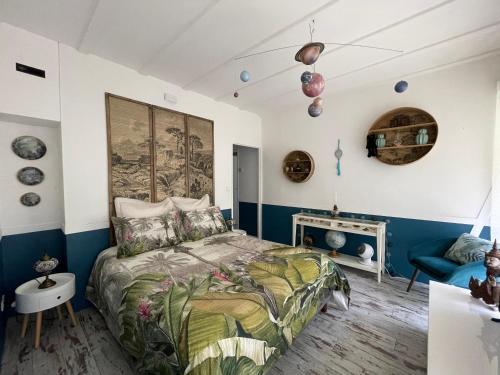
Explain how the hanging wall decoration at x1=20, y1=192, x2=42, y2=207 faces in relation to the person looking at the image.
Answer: facing the viewer

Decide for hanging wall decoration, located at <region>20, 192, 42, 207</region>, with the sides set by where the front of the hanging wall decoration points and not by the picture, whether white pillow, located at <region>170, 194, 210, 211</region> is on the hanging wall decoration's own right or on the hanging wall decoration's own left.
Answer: on the hanging wall decoration's own left

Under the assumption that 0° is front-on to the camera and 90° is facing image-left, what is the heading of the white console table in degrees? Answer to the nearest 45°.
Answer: approximately 45°

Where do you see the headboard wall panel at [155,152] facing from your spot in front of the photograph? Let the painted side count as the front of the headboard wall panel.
facing the viewer and to the right of the viewer

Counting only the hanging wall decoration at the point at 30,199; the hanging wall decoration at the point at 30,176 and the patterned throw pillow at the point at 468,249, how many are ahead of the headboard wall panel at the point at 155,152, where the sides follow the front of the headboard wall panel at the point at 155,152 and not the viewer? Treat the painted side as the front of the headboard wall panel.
1

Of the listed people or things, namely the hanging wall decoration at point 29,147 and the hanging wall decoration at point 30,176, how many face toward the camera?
2

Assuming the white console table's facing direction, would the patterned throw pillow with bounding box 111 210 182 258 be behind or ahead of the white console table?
ahead

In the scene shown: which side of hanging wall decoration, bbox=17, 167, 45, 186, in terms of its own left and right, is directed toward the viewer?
front

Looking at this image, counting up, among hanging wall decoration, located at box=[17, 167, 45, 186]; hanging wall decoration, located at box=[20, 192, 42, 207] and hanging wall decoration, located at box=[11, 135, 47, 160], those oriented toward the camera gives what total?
3

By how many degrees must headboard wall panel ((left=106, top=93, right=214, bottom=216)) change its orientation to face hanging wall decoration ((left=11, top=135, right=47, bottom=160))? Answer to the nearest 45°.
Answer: approximately 135° to its right

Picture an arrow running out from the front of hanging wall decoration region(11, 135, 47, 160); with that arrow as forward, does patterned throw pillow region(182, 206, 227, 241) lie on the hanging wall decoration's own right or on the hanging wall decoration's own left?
on the hanging wall decoration's own left

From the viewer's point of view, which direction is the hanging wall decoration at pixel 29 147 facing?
toward the camera

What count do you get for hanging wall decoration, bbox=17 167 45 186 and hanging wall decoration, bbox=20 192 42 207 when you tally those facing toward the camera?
2

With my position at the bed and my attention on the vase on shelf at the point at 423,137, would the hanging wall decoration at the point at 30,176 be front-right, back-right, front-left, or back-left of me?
back-left
